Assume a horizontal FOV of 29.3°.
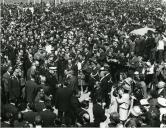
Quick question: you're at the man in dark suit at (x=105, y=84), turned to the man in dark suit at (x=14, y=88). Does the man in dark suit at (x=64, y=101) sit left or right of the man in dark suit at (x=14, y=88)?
left
